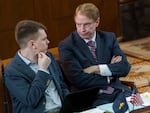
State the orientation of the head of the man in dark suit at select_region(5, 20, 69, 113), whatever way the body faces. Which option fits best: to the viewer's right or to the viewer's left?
to the viewer's right

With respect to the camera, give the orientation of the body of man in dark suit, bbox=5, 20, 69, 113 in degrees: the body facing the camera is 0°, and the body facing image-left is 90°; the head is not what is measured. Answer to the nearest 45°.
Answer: approximately 315°

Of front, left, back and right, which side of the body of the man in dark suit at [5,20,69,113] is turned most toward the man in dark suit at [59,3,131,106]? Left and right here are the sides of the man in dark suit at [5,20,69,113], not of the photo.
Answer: left
